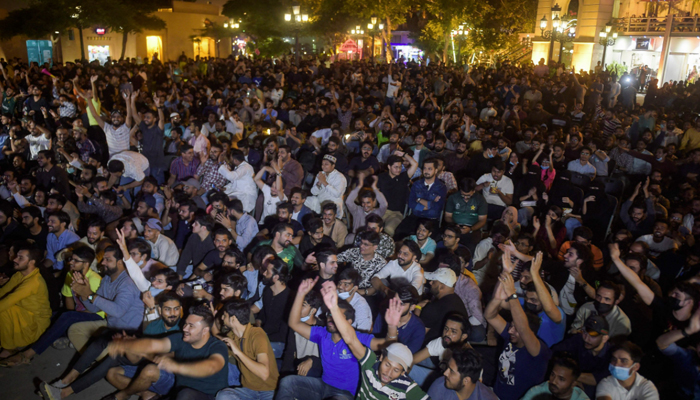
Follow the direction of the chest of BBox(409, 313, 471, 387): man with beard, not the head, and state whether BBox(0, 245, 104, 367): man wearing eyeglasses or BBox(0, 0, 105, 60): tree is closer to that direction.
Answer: the man wearing eyeglasses

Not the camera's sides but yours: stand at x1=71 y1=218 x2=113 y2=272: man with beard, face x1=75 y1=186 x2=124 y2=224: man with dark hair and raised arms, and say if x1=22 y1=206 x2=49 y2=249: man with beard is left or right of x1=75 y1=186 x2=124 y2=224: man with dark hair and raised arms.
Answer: left

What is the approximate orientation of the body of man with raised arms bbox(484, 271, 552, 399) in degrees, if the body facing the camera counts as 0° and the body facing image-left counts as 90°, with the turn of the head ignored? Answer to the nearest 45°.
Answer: approximately 45°
